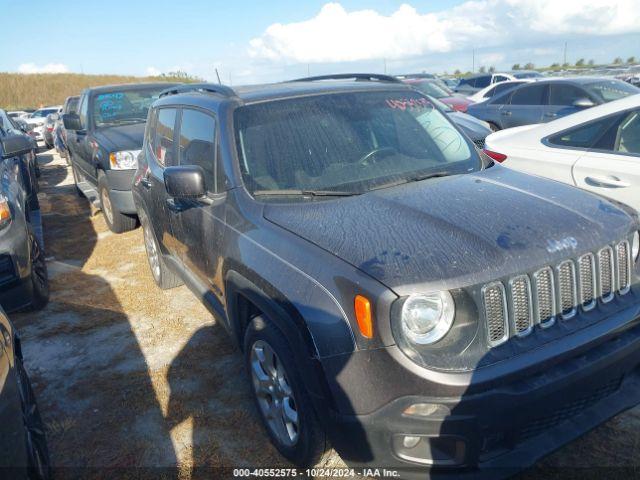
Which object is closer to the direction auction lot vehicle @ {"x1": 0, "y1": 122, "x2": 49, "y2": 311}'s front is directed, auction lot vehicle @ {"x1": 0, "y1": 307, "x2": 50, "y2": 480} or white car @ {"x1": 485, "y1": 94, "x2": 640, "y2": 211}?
the auction lot vehicle

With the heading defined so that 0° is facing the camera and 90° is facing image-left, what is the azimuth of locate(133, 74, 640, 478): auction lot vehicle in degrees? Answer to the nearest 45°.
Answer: approximately 315°

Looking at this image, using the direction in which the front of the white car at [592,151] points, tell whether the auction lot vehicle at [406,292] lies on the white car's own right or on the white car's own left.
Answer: on the white car's own right

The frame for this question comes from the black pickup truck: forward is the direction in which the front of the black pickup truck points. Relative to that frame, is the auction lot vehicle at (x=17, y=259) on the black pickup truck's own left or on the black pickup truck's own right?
on the black pickup truck's own right

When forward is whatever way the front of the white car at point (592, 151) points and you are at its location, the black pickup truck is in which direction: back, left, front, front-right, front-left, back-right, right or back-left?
back-right

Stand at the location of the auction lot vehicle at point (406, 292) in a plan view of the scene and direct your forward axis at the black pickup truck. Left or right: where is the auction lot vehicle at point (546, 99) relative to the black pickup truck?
right

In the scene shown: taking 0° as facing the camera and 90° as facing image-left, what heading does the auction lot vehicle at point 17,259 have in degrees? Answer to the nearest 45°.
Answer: approximately 45°
